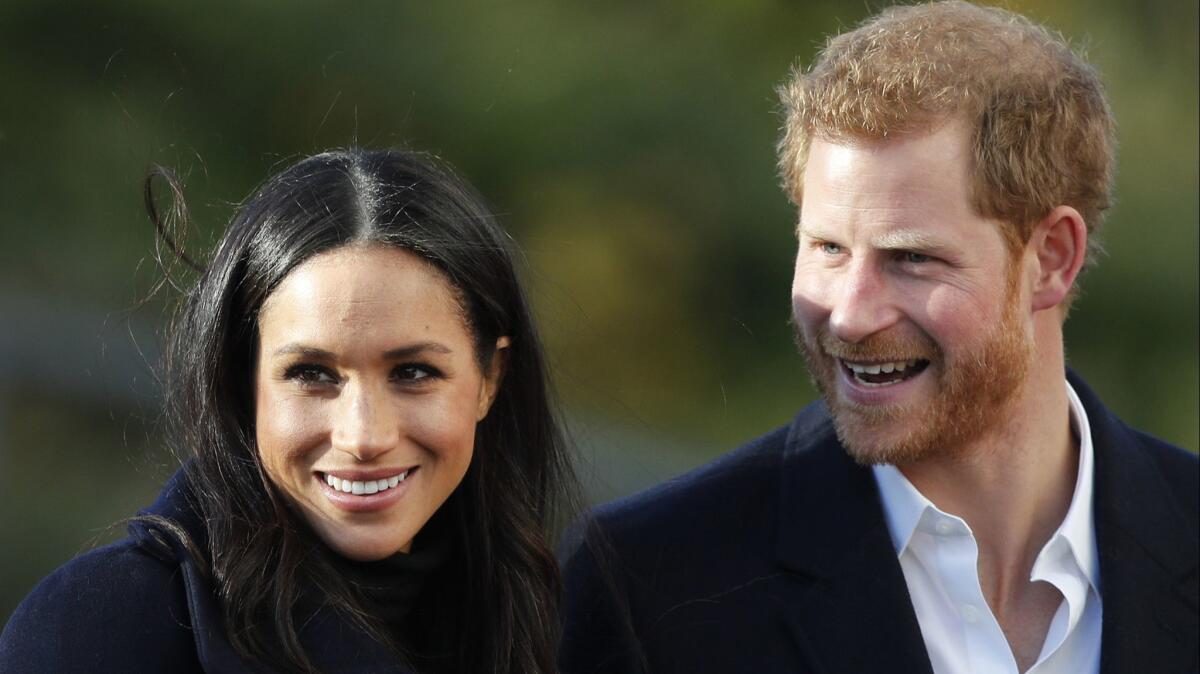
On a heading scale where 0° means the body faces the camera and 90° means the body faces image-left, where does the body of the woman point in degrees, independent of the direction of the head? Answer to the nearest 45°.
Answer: approximately 315°

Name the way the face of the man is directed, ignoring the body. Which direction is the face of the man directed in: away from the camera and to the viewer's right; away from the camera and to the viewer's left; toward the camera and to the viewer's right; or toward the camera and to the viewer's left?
toward the camera and to the viewer's left

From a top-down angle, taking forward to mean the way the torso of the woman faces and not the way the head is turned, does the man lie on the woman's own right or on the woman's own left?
on the woman's own left
